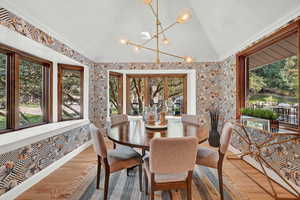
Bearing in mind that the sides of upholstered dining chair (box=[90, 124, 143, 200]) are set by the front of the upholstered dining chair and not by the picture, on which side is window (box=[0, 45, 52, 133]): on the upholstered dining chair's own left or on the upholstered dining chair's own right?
on the upholstered dining chair's own left

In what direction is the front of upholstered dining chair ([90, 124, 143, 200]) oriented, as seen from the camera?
facing away from the viewer and to the right of the viewer

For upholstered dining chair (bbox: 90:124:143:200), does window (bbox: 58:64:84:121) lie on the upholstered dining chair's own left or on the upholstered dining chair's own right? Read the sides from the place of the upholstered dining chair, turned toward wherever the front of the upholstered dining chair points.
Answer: on the upholstered dining chair's own left

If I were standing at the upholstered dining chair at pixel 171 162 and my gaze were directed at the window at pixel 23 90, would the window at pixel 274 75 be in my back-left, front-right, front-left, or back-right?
back-right

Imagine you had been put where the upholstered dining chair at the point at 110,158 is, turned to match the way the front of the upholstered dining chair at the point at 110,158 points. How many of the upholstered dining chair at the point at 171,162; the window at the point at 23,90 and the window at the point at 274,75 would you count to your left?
1

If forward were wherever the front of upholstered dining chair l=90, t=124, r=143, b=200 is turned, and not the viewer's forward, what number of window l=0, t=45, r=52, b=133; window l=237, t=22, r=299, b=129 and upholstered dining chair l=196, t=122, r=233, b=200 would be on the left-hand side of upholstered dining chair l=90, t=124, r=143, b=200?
1

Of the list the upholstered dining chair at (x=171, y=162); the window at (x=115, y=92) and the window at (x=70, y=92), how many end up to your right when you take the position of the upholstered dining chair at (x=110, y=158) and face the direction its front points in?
1

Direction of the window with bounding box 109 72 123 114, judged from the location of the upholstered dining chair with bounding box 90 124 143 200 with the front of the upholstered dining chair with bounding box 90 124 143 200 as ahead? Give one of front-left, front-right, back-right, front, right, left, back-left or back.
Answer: front-left

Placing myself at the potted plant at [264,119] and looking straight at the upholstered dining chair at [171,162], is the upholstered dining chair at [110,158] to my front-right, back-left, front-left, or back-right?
front-right

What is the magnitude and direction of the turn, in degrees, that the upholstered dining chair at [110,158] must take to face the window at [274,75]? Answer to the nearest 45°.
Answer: approximately 45° to its right

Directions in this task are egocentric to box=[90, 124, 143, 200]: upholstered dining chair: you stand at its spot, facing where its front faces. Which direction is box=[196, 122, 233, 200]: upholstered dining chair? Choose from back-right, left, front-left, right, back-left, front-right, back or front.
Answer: front-right

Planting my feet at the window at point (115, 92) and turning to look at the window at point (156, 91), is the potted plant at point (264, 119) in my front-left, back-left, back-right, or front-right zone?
front-right

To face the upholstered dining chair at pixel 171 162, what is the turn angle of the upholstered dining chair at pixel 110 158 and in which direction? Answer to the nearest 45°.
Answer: approximately 90° to its right

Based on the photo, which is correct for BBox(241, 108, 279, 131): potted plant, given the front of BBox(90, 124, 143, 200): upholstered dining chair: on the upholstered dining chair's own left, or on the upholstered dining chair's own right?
on the upholstered dining chair's own right
